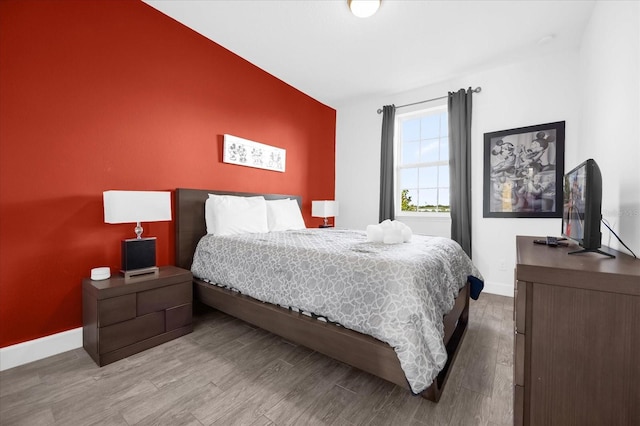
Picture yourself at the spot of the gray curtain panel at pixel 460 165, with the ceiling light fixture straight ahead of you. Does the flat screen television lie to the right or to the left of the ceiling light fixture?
left

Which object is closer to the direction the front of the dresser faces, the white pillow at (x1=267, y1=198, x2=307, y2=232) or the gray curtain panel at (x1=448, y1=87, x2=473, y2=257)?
the white pillow

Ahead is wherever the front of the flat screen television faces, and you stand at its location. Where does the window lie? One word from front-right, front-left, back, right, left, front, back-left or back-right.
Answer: front-right

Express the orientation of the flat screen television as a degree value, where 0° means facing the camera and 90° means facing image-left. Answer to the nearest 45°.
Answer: approximately 90°

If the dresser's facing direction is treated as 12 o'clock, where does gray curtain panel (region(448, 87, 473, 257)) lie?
The gray curtain panel is roughly at 2 o'clock from the dresser.

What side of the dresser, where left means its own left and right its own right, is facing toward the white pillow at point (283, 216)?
front

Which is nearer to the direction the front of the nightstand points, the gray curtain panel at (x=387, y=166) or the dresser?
the dresser

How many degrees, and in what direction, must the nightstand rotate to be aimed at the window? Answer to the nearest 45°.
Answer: approximately 45° to its left

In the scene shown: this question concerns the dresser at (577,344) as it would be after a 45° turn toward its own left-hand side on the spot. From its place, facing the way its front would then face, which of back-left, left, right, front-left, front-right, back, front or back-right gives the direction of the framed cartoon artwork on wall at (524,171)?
back-right

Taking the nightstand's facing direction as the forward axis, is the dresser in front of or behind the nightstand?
in front

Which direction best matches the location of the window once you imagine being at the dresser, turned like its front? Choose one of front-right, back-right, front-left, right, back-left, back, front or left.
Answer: front-right

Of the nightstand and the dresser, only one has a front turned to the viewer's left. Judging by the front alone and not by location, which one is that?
the dresser

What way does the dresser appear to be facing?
to the viewer's left

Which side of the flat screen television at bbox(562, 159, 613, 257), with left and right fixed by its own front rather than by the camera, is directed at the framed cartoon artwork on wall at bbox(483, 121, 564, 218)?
right
